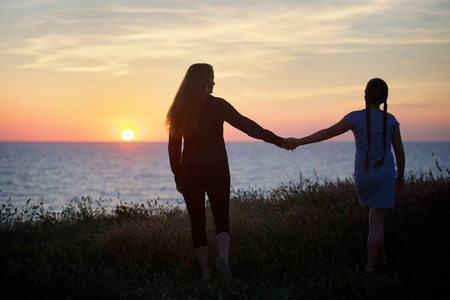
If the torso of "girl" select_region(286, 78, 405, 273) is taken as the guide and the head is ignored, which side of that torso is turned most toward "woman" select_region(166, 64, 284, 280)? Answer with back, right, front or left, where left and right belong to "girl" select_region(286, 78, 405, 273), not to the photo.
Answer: left

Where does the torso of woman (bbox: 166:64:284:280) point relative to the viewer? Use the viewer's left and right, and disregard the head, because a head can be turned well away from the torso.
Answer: facing away from the viewer

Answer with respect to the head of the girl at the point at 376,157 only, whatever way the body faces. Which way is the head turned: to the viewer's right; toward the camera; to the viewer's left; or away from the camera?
away from the camera

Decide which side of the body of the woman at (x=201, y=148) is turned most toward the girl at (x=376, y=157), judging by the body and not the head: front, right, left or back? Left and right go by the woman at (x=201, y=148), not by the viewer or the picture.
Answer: right

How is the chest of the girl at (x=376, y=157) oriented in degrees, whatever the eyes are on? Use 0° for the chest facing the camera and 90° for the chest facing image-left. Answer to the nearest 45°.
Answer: approximately 180°

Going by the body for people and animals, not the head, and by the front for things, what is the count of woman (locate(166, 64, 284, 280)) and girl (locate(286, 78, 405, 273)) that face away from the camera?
2
